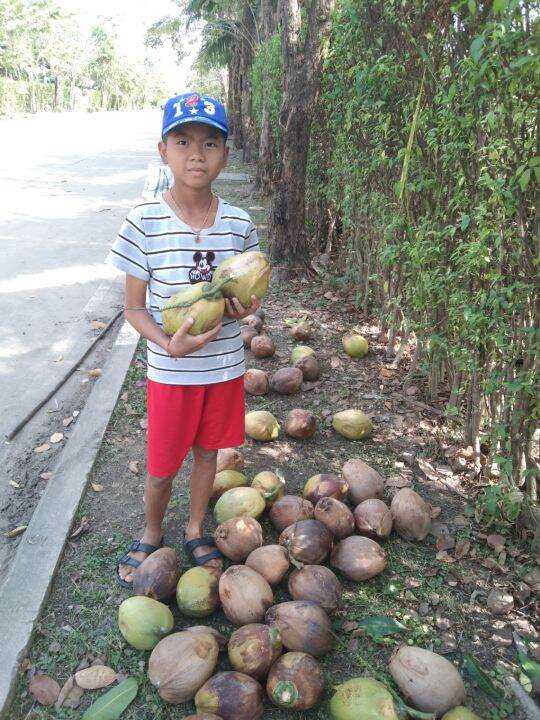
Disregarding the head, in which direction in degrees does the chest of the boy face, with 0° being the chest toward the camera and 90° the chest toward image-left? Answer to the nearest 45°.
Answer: approximately 0°

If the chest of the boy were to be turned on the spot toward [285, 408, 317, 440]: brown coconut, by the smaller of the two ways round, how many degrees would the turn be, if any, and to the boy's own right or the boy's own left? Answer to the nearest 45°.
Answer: approximately 135° to the boy's own left

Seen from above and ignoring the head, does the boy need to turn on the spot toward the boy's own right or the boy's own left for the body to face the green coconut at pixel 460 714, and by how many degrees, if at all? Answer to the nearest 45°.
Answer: approximately 45° to the boy's own left

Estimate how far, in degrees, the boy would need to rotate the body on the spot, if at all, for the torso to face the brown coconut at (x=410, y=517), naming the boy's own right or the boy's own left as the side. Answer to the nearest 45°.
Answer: approximately 90° to the boy's own left
